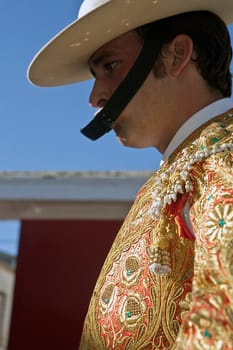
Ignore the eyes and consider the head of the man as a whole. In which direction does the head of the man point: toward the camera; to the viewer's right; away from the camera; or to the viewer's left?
to the viewer's left

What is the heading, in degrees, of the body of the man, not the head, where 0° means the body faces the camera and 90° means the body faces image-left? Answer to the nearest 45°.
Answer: approximately 90°
